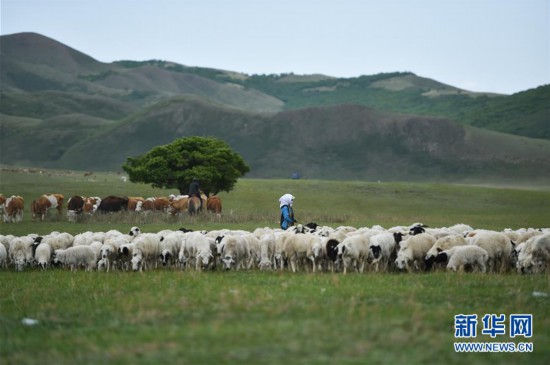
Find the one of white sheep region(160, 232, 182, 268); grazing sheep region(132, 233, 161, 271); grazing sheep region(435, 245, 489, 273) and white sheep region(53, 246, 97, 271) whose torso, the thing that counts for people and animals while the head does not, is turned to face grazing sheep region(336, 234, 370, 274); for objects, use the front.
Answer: grazing sheep region(435, 245, 489, 273)

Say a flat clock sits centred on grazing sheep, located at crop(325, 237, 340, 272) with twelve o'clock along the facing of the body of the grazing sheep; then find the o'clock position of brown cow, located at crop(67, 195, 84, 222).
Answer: The brown cow is roughly at 5 o'clock from the grazing sheep.

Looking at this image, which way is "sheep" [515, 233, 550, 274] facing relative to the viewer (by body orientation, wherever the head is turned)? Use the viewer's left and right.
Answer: facing the viewer and to the left of the viewer

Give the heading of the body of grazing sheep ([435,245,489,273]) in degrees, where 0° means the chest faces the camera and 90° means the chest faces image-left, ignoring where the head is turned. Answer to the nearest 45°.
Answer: approximately 90°

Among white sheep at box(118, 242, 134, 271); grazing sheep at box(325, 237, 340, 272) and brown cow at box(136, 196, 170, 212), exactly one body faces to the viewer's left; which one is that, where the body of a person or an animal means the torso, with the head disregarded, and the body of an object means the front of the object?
the brown cow

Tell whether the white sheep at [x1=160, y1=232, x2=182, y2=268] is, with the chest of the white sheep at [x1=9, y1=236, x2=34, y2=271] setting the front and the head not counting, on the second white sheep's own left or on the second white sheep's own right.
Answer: on the second white sheep's own left

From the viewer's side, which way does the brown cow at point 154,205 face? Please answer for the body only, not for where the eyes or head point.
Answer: to the viewer's left

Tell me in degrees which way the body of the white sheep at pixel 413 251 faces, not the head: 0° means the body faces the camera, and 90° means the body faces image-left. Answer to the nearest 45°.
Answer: approximately 45°

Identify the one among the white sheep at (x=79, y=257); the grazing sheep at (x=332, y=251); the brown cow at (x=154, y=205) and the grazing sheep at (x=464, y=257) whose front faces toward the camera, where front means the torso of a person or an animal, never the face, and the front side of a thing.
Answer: the grazing sheep at (x=332, y=251)

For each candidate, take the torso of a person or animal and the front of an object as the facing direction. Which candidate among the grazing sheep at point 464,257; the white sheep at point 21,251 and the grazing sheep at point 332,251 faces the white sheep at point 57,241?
the grazing sheep at point 464,257

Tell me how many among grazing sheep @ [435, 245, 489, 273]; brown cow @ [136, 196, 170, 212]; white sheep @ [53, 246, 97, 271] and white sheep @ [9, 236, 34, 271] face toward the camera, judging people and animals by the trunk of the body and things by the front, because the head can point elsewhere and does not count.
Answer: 1

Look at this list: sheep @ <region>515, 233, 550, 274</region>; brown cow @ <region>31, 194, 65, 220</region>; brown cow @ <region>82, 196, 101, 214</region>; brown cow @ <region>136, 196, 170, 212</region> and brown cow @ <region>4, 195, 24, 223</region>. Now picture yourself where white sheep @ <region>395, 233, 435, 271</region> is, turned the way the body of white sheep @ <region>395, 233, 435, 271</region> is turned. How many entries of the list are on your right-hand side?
4

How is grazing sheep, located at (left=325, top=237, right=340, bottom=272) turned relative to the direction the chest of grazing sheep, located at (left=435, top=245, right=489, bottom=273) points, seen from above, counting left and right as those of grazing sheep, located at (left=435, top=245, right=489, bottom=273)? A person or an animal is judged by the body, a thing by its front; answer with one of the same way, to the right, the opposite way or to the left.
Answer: to the left
